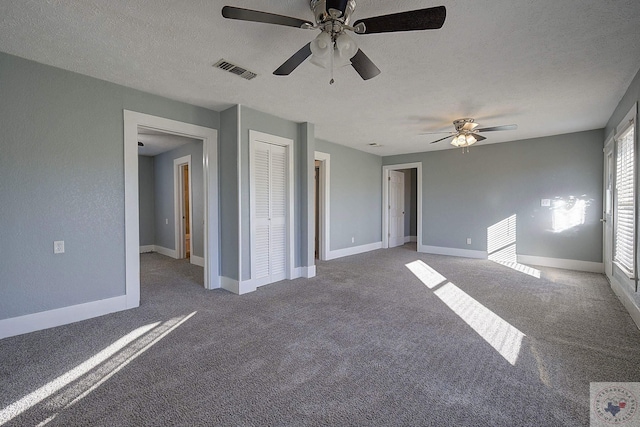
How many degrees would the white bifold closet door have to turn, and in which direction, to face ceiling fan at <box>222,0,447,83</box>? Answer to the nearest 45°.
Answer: approximately 45° to its right

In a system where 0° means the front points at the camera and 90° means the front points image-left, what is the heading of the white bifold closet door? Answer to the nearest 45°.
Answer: approximately 315°

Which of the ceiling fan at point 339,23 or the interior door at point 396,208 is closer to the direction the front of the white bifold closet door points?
the ceiling fan

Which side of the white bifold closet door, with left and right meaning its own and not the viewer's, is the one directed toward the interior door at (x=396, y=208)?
left

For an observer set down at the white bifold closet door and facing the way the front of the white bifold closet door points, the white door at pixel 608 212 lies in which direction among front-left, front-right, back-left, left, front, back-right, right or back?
front-left
